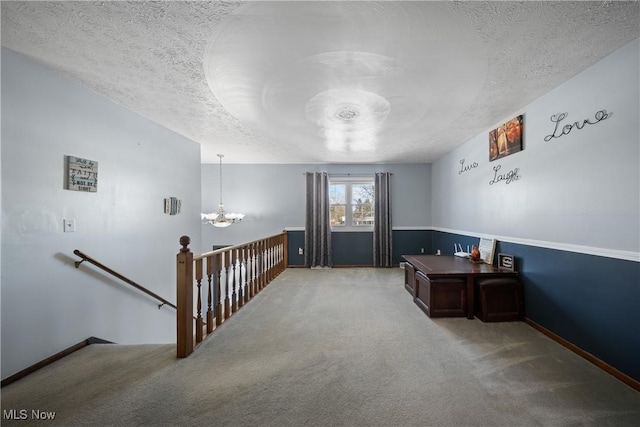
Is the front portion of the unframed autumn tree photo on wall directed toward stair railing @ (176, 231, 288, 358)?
yes

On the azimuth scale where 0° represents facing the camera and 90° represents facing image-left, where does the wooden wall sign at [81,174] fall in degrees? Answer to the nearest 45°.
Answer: approximately 315°

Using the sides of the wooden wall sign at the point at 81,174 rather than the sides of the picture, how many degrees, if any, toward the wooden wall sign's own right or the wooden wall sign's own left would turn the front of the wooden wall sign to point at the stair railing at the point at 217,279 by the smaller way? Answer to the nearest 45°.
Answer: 0° — it already faces it

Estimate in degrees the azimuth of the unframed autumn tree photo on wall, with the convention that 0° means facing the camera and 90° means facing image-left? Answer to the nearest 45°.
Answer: approximately 45°

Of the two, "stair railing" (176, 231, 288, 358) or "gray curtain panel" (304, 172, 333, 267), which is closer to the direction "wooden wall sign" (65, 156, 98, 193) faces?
the stair railing

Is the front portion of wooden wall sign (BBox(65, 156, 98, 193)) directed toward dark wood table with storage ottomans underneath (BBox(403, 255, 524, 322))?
yes

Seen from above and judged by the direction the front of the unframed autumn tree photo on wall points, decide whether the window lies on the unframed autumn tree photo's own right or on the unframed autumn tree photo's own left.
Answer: on the unframed autumn tree photo's own right

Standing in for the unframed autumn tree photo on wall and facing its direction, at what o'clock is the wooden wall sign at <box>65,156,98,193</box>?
The wooden wall sign is roughly at 12 o'clock from the unframed autumn tree photo on wall.

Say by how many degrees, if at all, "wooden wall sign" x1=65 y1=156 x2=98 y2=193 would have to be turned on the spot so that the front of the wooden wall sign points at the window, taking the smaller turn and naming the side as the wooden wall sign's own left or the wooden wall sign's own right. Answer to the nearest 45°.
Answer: approximately 45° to the wooden wall sign's own left

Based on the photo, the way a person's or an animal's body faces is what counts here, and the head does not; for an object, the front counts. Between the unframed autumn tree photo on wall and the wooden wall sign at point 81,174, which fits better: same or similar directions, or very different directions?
very different directions

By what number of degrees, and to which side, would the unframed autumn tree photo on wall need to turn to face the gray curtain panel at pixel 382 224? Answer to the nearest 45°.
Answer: approximately 90° to its right

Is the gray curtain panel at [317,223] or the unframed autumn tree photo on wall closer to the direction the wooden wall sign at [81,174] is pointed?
the unframed autumn tree photo on wall
